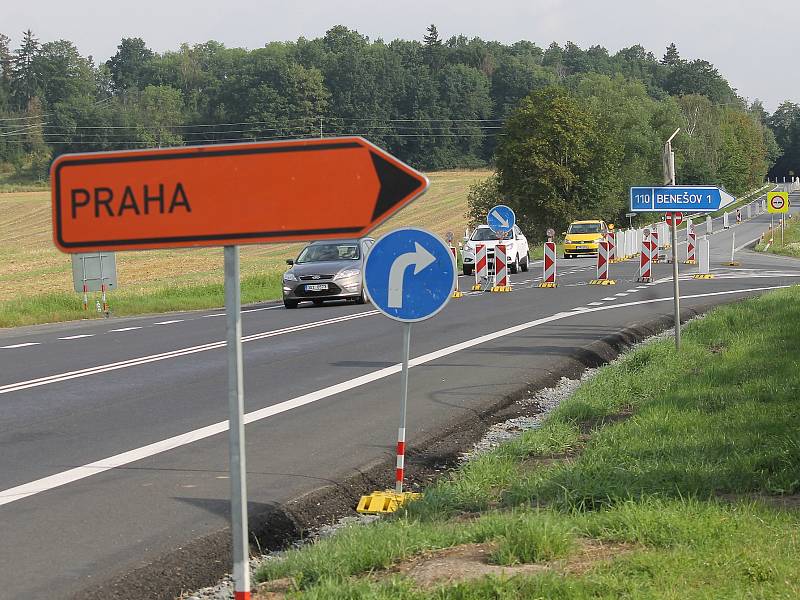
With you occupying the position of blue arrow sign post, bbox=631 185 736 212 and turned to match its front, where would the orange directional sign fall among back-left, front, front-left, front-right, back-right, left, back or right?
front

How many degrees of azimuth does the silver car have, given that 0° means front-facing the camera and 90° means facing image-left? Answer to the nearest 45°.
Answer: approximately 45°

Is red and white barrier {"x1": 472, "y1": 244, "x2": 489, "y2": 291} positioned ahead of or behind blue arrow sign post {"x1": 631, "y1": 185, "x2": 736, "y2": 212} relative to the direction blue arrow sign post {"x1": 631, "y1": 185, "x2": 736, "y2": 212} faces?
behind

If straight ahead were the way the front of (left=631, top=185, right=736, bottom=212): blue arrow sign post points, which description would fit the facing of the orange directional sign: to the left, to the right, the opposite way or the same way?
the same way

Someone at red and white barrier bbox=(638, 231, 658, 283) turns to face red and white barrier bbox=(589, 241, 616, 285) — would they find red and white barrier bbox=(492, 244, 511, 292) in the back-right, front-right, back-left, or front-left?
front-left

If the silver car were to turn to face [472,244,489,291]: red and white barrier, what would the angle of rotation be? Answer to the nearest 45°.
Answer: approximately 180°

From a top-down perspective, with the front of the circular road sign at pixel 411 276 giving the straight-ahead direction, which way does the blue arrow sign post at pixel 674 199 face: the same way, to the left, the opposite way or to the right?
the same way

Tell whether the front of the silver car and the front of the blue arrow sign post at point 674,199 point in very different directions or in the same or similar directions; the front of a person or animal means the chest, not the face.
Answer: same or similar directions

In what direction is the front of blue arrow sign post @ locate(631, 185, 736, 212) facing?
toward the camera

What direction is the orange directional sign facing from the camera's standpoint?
toward the camera

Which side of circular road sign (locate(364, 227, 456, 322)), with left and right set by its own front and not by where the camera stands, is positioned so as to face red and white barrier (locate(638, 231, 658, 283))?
back

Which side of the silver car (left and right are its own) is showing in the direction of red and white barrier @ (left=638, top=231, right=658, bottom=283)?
back

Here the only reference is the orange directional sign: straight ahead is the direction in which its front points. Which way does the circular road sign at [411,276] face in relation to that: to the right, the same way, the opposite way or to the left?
the same way
